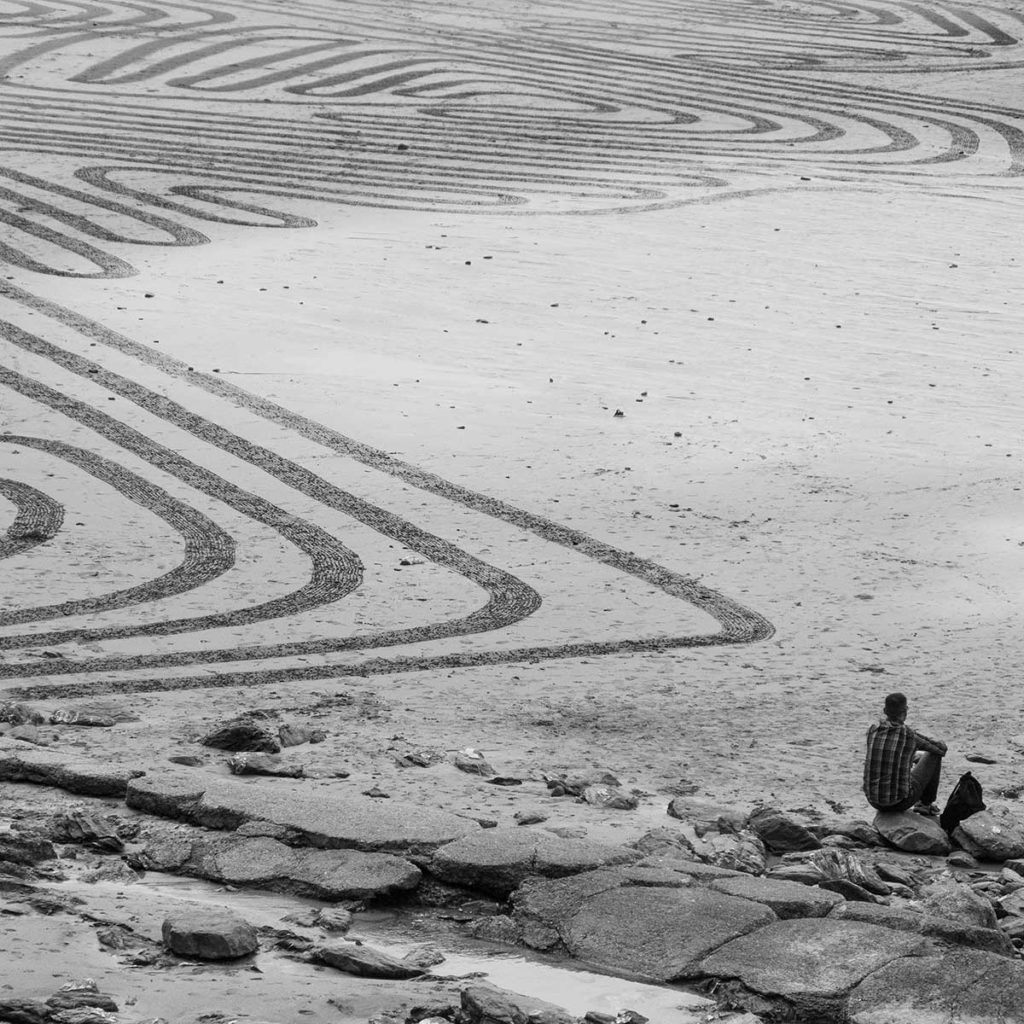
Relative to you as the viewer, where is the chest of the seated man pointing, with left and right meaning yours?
facing away from the viewer and to the right of the viewer

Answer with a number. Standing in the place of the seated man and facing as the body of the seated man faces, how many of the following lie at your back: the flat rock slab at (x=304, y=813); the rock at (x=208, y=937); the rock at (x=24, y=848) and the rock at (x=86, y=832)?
4

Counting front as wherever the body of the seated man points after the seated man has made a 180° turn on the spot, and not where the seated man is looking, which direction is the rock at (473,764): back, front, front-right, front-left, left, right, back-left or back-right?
front-right

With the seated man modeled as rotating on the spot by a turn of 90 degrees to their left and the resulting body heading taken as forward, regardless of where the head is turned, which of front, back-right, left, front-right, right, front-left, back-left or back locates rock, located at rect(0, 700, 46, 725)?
front-left

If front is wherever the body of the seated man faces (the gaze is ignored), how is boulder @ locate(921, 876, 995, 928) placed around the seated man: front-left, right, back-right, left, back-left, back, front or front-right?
back-right

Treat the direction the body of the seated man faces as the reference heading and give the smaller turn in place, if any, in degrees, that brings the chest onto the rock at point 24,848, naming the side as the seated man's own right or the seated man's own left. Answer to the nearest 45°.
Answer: approximately 180°

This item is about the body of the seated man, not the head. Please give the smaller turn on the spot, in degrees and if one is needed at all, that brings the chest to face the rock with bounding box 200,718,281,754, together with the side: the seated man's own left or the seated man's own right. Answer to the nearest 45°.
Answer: approximately 135° to the seated man's own left

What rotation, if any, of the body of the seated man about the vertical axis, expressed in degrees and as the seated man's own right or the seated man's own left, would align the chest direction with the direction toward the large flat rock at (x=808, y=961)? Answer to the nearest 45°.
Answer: approximately 135° to the seated man's own right

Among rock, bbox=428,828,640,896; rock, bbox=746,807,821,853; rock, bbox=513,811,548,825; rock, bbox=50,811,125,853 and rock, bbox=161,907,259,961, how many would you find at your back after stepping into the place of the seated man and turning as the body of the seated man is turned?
5

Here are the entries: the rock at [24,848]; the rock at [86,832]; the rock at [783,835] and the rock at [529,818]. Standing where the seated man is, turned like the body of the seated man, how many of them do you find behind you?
4

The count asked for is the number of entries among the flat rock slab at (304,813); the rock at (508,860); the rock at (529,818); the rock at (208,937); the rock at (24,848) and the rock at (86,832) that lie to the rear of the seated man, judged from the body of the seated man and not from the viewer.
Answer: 6
